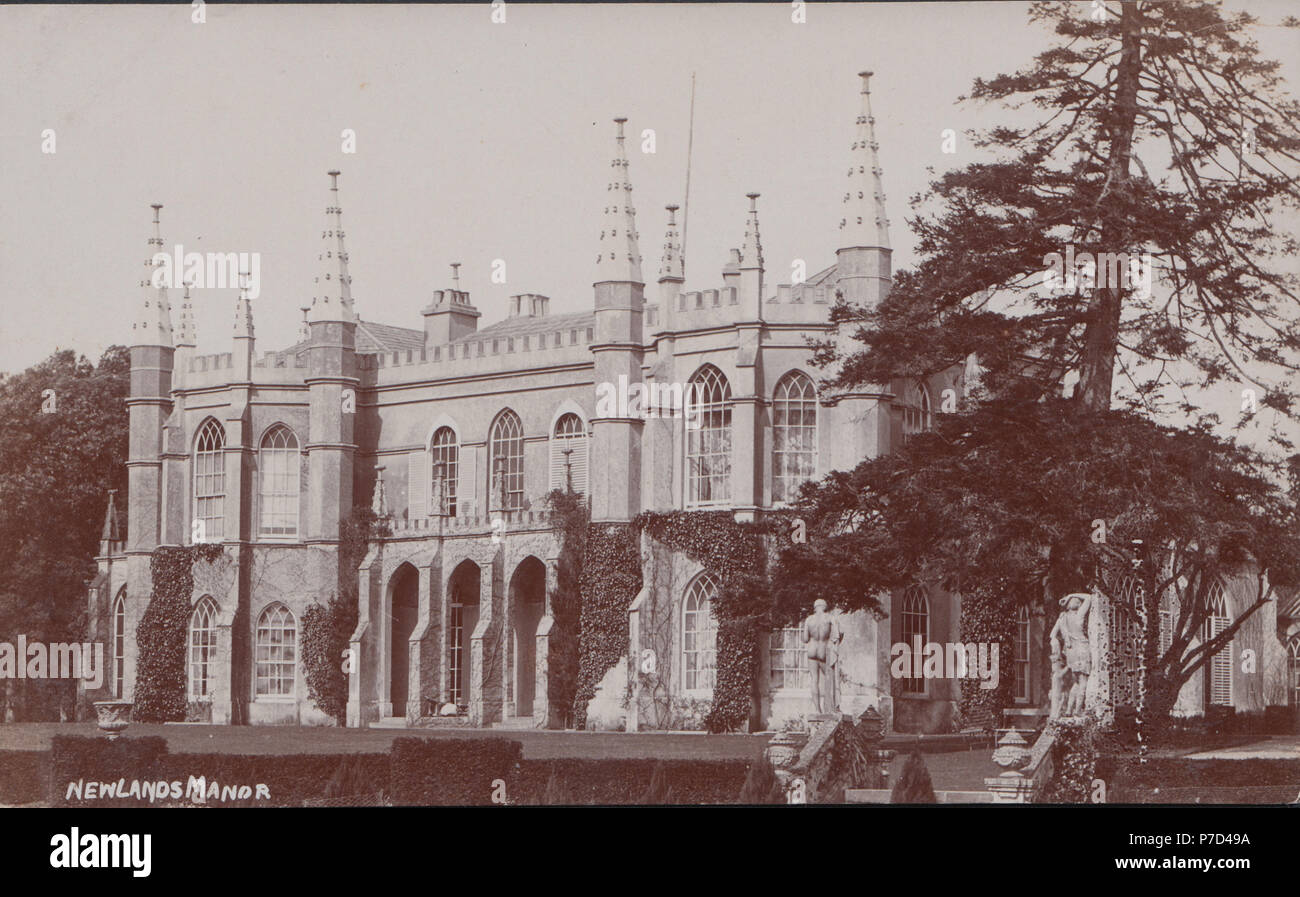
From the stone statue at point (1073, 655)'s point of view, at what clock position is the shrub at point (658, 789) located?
The shrub is roughly at 2 o'clock from the stone statue.

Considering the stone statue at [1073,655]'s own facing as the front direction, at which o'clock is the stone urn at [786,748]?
The stone urn is roughly at 2 o'clock from the stone statue.

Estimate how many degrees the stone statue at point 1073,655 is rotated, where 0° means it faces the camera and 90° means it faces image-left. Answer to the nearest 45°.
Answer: approximately 0°

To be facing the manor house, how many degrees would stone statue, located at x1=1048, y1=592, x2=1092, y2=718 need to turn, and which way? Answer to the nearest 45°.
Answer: approximately 135° to its right

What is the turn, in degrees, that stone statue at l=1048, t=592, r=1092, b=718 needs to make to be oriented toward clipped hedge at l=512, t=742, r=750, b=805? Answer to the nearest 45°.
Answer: approximately 45° to its right

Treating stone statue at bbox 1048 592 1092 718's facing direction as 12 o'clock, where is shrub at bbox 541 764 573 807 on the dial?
The shrub is roughly at 2 o'clock from the stone statue.
